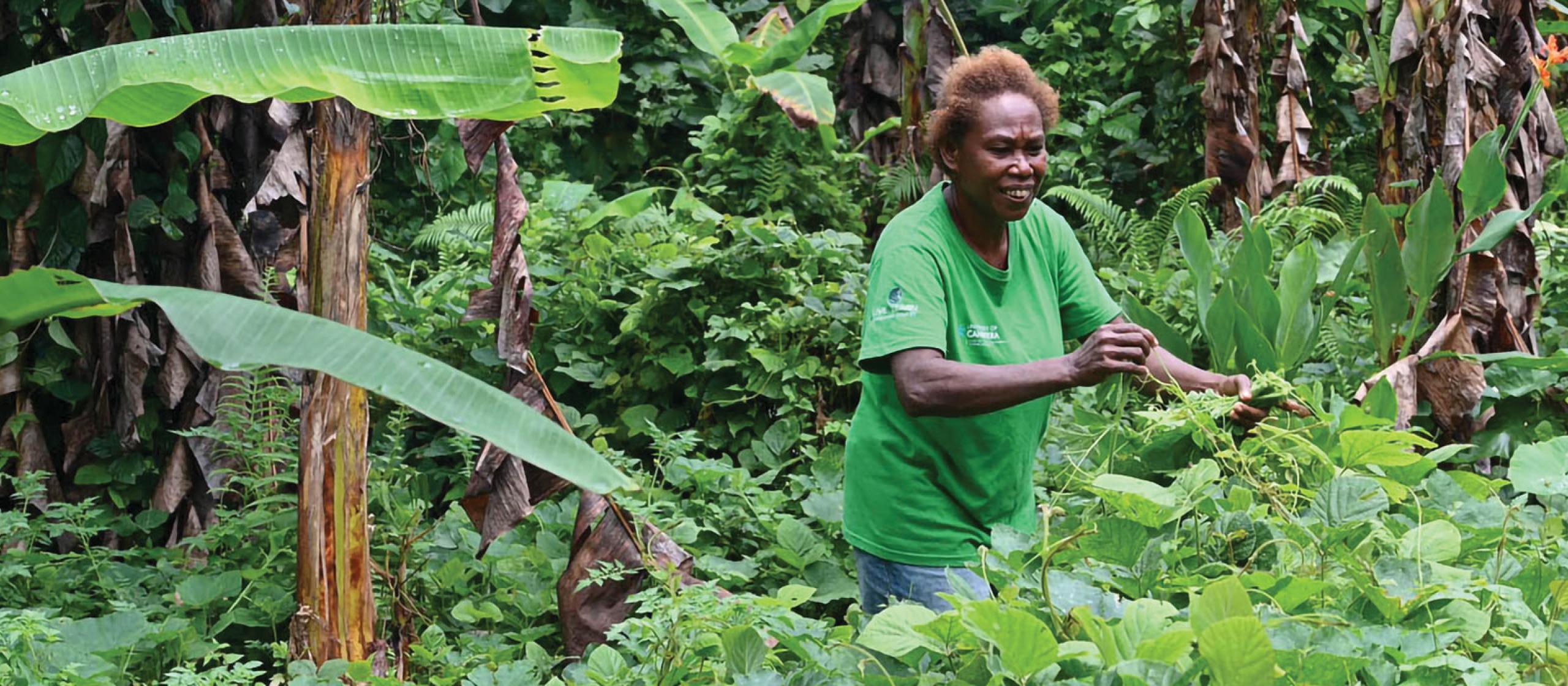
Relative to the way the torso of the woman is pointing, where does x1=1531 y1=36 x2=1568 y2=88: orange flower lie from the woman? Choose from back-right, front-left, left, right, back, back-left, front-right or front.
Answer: left

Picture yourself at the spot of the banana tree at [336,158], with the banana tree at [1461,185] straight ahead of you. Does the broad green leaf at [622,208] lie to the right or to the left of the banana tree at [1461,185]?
left

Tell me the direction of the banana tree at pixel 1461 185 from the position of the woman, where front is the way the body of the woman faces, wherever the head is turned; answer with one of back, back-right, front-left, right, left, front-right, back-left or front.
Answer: left

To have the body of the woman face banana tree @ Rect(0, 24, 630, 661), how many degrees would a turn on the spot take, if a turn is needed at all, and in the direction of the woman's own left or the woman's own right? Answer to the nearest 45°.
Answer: approximately 90° to the woman's own right

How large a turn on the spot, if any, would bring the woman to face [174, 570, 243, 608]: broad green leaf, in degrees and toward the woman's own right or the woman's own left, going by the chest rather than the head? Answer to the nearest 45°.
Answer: approximately 135° to the woman's own right

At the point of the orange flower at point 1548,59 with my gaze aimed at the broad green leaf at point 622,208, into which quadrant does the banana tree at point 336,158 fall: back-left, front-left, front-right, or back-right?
front-left

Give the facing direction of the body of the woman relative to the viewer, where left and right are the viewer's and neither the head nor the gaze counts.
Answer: facing the viewer and to the right of the viewer

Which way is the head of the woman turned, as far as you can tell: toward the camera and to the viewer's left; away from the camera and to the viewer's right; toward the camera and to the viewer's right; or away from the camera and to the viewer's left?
toward the camera and to the viewer's right
